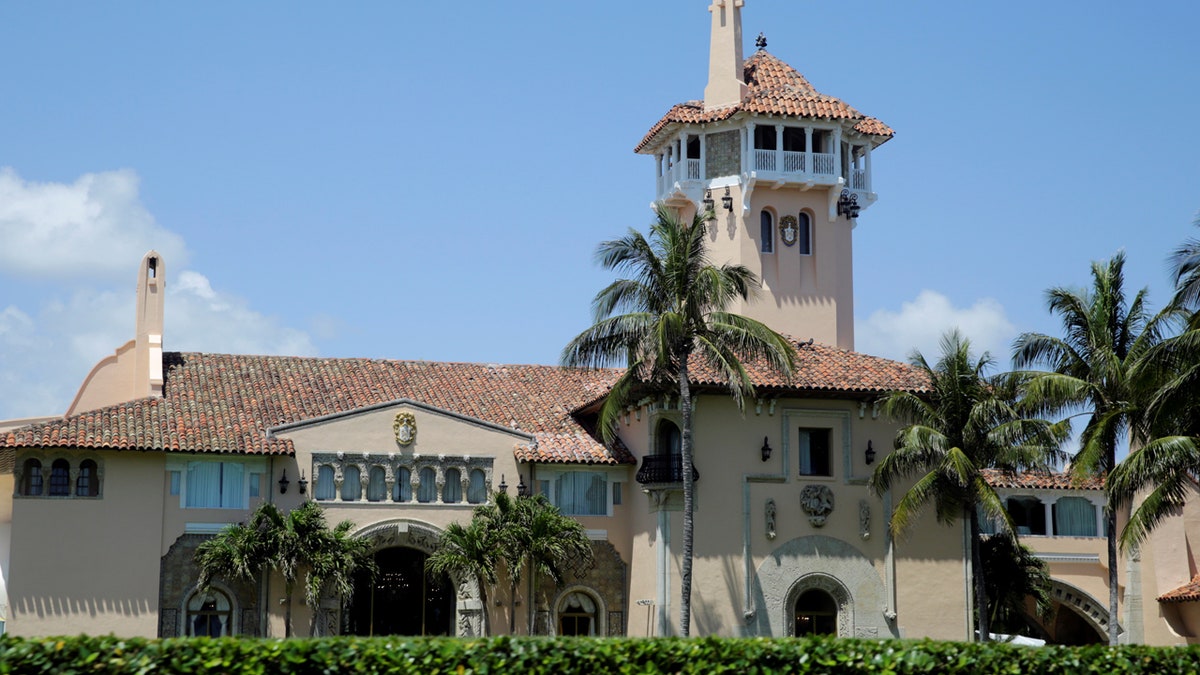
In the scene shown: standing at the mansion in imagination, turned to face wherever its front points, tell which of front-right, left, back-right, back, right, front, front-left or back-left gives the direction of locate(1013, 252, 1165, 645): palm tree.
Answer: left

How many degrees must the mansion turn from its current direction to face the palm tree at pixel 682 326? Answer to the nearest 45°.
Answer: approximately 45° to its left

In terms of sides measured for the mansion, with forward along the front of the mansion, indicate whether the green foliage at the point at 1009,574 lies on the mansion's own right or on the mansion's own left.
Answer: on the mansion's own left

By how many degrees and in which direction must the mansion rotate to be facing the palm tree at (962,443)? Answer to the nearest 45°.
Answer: approximately 90° to its left

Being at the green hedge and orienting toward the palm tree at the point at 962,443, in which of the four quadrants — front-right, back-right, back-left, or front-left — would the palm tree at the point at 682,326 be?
front-left

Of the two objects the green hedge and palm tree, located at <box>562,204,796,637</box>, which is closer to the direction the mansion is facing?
the green hedge

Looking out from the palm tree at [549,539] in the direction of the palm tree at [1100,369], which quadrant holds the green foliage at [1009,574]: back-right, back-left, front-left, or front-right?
front-left

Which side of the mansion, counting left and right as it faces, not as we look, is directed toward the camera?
front

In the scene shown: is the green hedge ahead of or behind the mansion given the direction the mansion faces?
ahead

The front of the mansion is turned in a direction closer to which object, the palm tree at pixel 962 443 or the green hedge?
the green hedge
